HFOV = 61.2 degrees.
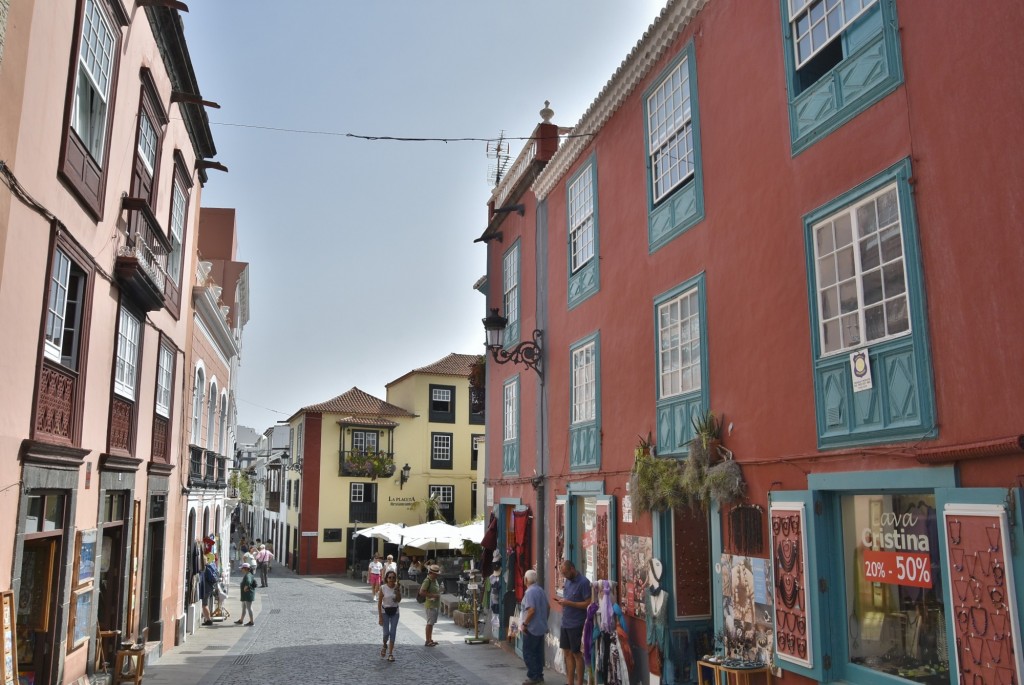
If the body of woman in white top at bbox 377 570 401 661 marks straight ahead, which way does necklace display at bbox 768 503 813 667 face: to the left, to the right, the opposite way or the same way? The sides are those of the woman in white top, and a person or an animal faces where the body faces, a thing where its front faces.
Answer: to the right

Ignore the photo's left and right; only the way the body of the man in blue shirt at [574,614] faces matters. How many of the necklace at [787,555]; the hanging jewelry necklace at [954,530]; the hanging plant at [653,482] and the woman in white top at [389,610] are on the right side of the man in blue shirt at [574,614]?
1

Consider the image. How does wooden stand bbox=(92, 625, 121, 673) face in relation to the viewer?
to the viewer's right

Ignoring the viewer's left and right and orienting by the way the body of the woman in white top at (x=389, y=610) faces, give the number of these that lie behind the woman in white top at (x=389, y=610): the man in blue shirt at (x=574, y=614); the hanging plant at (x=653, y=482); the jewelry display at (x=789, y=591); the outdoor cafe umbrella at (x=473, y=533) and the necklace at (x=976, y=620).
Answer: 1

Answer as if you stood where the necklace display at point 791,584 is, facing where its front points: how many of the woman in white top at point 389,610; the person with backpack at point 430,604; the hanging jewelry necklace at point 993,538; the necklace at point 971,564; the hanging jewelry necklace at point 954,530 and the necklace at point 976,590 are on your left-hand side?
4

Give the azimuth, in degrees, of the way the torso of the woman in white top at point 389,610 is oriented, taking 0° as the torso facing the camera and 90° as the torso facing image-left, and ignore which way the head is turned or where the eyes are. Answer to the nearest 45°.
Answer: approximately 0°

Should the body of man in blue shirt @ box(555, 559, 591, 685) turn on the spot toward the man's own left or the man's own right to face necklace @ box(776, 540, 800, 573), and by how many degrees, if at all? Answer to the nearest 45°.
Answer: approximately 90° to the man's own left

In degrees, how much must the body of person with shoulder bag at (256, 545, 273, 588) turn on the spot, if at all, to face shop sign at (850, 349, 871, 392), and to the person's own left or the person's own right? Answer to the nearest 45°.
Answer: approximately 180°

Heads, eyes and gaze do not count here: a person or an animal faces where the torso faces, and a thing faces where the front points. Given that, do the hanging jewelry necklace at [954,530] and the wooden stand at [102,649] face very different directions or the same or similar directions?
very different directions

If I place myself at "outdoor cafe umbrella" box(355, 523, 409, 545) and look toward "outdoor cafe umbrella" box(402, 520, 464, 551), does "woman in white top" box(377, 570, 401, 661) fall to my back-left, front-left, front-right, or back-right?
front-right

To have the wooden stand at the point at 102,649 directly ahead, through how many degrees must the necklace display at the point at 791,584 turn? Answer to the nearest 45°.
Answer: approximately 45° to its right

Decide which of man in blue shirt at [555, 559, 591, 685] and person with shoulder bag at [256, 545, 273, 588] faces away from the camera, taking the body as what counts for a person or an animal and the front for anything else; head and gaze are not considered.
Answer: the person with shoulder bag
